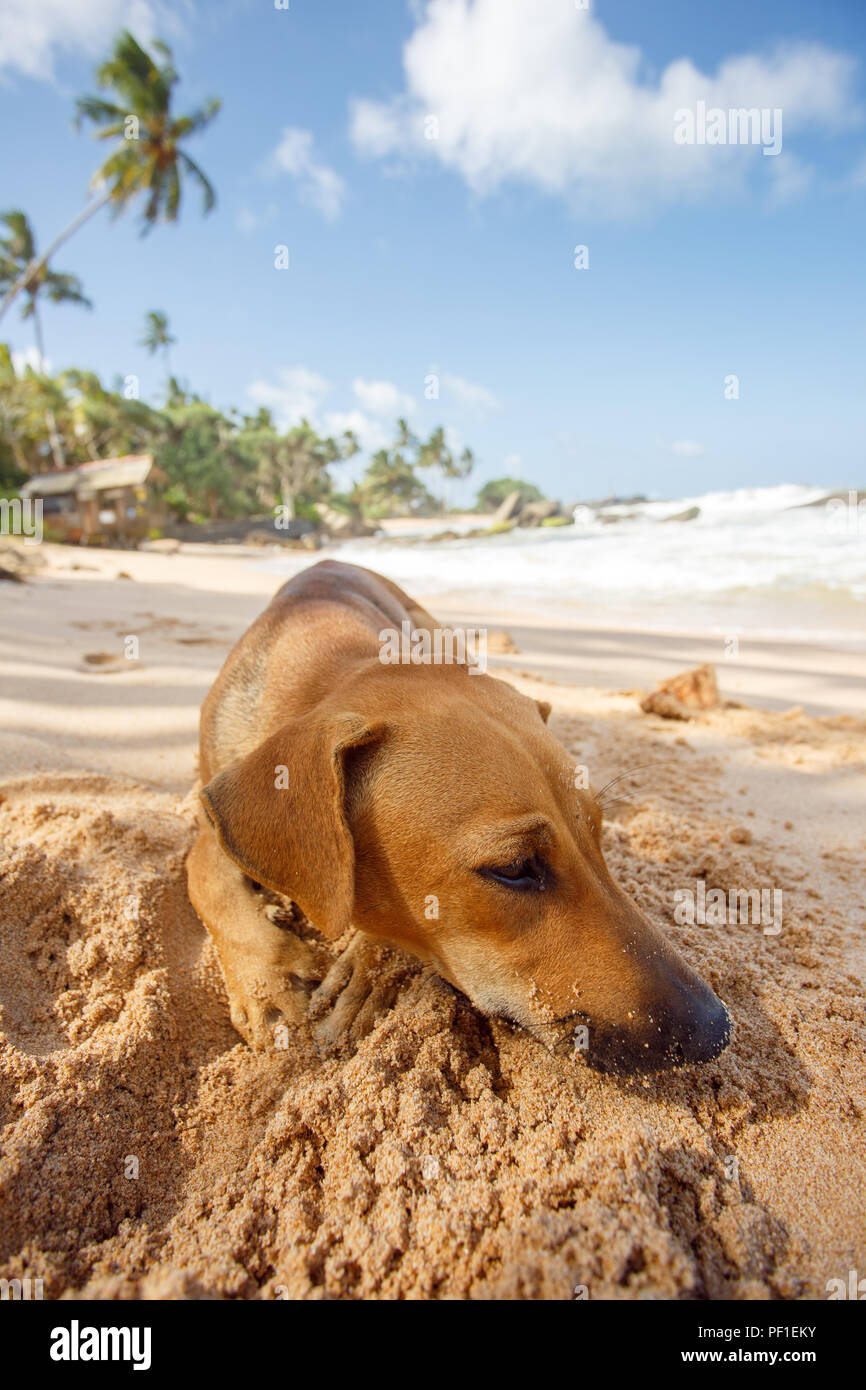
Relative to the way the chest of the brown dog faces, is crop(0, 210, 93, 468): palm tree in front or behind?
behind

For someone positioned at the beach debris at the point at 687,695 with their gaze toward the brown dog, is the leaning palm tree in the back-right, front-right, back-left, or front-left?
back-right

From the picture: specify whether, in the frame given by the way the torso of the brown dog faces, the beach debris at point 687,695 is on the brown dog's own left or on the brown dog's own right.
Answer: on the brown dog's own left
